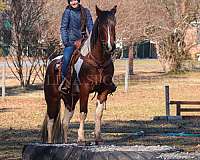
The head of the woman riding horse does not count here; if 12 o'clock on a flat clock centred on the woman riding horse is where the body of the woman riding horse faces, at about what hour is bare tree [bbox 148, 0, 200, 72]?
The bare tree is roughly at 8 o'clock from the woman riding horse.

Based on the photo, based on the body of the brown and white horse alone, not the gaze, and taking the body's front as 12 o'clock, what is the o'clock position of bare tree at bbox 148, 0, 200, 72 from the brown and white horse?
The bare tree is roughly at 8 o'clock from the brown and white horse.

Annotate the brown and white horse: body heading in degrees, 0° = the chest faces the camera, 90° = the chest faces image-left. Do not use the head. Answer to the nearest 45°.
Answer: approximately 315°

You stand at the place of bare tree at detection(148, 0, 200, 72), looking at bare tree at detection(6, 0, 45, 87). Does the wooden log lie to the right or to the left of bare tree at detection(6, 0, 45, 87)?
left

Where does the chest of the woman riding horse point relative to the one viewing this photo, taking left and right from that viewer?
facing the viewer and to the right of the viewer

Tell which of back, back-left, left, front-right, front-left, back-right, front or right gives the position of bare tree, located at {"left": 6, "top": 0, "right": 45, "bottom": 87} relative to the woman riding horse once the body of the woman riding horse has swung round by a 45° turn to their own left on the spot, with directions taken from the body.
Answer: left
